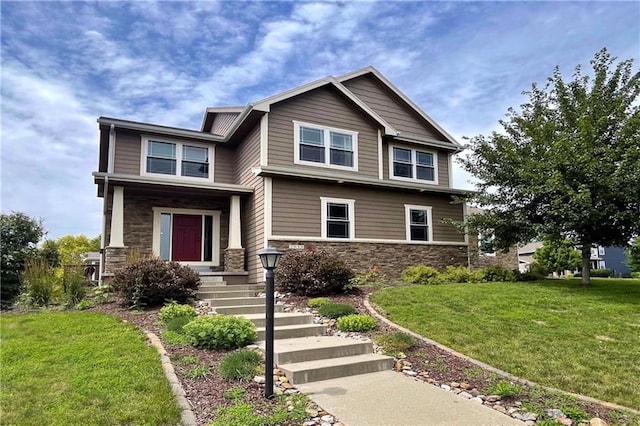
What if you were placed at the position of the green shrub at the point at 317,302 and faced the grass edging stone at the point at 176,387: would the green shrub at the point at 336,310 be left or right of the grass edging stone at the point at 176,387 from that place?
left

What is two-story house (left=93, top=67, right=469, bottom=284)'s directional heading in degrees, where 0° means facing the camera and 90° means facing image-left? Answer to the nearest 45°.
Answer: approximately 315°

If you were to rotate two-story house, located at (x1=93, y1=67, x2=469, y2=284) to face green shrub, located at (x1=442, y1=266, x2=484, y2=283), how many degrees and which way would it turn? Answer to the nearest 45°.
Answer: approximately 45° to its left

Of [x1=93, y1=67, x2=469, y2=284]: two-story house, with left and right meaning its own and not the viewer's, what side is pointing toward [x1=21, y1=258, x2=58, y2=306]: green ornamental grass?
right

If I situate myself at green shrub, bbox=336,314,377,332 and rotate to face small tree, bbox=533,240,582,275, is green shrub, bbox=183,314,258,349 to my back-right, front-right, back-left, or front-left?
back-left

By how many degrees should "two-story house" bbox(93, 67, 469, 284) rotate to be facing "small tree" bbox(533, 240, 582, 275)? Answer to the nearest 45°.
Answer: approximately 90° to its left
